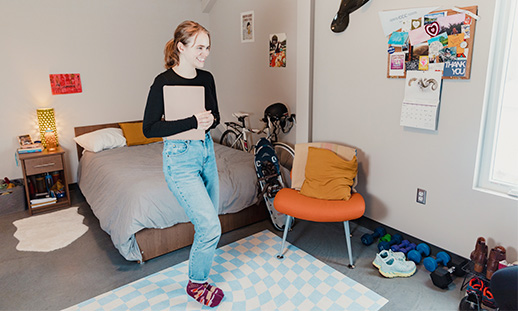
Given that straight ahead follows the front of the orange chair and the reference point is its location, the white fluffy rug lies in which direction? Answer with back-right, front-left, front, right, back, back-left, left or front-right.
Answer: right

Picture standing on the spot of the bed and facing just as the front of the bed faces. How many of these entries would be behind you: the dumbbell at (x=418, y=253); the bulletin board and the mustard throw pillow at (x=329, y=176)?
0

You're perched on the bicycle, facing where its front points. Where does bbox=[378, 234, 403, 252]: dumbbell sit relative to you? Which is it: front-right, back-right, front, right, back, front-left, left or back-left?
front

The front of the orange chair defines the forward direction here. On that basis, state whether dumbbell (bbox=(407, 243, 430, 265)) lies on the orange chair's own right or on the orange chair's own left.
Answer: on the orange chair's own left

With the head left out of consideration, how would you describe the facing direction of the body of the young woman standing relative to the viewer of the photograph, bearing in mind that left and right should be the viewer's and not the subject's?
facing the viewer and to the right of the viewer

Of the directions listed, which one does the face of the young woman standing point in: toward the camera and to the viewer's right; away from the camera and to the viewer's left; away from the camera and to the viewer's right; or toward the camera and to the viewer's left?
toward the camera and to the viewer's right

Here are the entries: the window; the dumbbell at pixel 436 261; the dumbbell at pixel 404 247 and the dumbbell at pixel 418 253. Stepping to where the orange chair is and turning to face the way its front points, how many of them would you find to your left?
4

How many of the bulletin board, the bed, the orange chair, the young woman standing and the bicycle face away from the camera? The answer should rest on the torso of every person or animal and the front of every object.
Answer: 0

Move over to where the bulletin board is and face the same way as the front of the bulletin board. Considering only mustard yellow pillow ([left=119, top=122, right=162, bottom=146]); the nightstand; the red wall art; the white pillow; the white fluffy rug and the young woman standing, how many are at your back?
0

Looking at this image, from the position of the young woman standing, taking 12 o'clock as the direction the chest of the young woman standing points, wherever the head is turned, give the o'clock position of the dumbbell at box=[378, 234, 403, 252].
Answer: The dumbbell is roughly at 10 o'clock from the young woman standing.

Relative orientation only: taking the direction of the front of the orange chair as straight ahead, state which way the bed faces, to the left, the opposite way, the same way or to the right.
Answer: to the left

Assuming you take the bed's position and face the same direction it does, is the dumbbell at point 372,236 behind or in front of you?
in front

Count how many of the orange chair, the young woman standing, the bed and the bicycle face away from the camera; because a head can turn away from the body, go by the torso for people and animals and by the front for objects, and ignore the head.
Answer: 0

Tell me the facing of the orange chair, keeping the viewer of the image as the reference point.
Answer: facing the viewer

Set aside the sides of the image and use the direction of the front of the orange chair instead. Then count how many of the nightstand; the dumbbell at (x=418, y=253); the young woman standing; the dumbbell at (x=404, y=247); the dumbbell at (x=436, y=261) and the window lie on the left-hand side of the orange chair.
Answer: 4

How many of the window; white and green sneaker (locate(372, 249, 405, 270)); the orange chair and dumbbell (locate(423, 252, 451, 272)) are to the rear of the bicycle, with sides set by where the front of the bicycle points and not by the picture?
0

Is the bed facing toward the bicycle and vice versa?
no

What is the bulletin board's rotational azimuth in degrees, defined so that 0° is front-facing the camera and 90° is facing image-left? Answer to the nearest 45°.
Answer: approximately 45°

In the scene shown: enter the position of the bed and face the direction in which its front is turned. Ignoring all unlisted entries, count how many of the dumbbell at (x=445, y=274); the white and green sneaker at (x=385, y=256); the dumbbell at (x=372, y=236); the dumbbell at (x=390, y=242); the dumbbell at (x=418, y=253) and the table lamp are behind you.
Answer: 1

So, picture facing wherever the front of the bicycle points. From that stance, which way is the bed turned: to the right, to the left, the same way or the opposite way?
the same way
